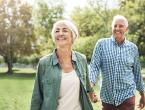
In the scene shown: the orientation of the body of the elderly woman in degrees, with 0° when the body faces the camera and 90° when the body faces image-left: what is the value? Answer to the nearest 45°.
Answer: approximately 0°

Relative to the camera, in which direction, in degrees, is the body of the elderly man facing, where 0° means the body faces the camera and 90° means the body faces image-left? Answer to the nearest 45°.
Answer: approximately 0°

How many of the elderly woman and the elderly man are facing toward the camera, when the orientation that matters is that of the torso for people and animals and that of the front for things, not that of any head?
2

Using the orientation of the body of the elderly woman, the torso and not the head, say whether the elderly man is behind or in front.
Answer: behind
